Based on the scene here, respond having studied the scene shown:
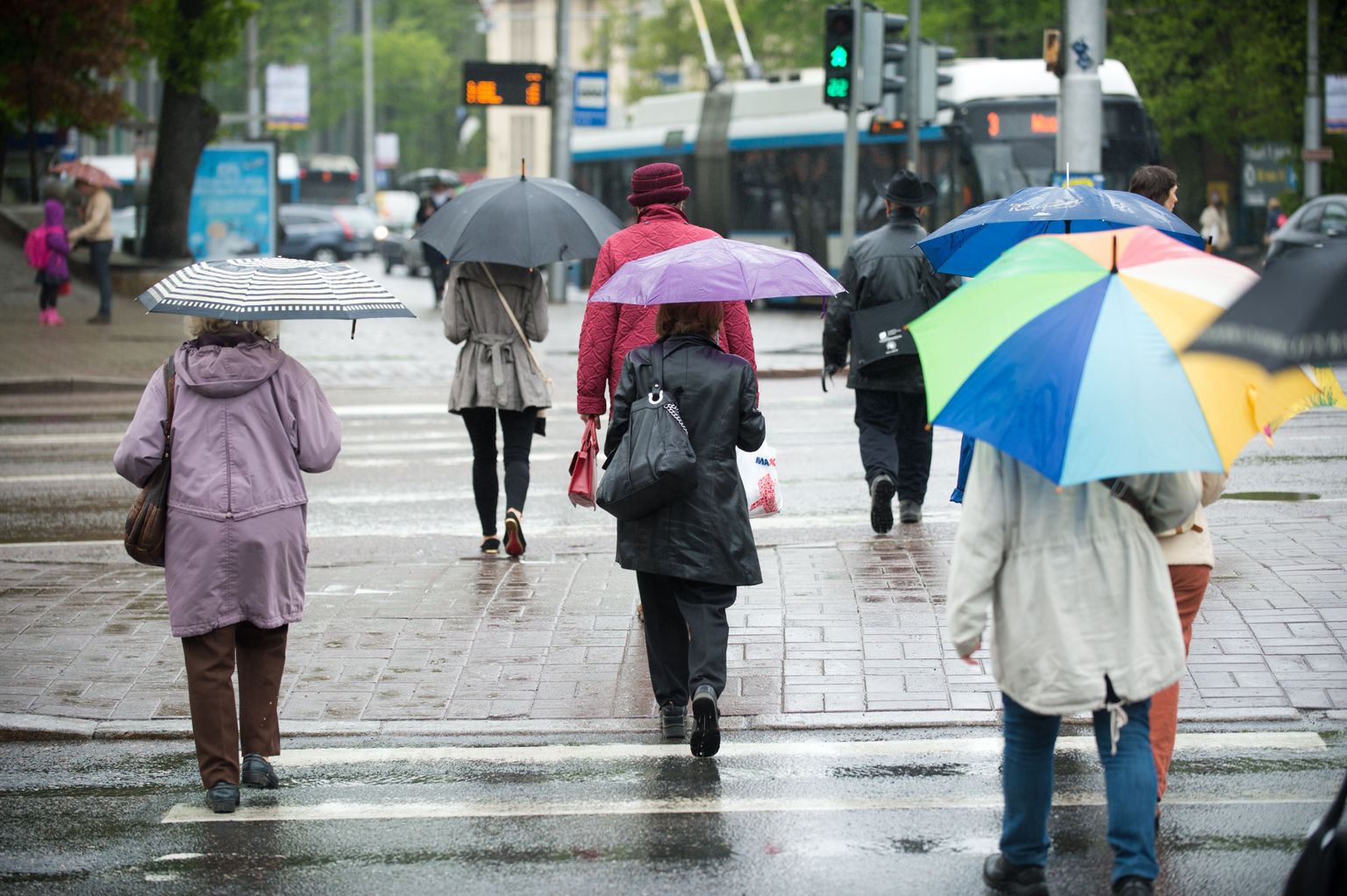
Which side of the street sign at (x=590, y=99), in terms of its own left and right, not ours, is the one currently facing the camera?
front

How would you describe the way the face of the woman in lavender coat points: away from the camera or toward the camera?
away from the camera

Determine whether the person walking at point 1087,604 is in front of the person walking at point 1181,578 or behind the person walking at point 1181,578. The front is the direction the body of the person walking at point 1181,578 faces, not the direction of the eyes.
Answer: behind

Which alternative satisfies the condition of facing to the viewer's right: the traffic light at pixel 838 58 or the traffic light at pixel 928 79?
the traffic light at pixel 928 79

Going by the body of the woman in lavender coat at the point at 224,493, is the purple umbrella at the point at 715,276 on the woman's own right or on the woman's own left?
on the woman's own right

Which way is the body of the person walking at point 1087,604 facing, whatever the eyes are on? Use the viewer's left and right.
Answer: facing away from the viewer

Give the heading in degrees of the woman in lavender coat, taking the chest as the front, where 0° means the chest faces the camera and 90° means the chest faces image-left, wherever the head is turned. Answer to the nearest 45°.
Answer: approximately 180°

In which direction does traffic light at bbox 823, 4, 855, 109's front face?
toward the camera

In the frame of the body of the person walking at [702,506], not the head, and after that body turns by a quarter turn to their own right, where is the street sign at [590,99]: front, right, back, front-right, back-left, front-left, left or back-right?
left

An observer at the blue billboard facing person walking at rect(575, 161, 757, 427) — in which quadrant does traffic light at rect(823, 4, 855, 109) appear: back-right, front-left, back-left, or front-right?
front-left

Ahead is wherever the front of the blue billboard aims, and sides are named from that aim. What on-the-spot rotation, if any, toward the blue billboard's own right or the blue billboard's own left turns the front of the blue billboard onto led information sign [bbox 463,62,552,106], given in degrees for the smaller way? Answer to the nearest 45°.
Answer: approximately 90° to the blue billboard's own left

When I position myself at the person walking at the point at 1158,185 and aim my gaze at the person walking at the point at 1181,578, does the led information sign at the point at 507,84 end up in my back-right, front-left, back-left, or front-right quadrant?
back-right

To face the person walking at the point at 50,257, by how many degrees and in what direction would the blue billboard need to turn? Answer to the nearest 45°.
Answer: approximately 45° to its right

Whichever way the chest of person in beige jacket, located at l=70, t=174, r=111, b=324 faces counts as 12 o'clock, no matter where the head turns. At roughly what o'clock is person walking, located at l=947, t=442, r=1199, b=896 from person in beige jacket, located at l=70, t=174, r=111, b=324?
person walking, located at l=947, t=442, r=1199, b=896 is roughly at 9 o'clock from person in beige jacket, located at l=70, t=174, r=111, b=324.

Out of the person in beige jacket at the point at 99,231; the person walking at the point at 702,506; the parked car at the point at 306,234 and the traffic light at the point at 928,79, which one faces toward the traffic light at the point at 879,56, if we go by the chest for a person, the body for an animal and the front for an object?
the person walking at the point at 702,506

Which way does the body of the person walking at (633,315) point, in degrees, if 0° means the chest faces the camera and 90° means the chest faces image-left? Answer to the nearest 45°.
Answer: approximately 180°

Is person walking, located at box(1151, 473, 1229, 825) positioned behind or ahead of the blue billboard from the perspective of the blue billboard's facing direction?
ahead

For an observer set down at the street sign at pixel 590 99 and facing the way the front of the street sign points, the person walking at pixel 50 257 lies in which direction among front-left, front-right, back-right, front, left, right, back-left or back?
front-right

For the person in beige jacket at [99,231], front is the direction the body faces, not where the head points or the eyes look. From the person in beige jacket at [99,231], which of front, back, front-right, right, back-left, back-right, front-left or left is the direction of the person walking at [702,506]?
left
